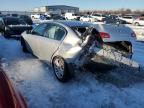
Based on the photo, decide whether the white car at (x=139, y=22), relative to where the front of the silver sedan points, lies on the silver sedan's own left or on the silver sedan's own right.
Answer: on the silver sedan's own right

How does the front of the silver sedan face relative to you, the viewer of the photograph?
facing away from the viewer and to the left of the viewer

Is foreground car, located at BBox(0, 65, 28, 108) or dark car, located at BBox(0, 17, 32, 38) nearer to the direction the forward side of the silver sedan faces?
the dark car

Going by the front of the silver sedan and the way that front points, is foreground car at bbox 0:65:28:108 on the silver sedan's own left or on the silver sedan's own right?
on the silver sedan's own left

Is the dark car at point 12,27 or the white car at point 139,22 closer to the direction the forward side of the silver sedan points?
the dark car
